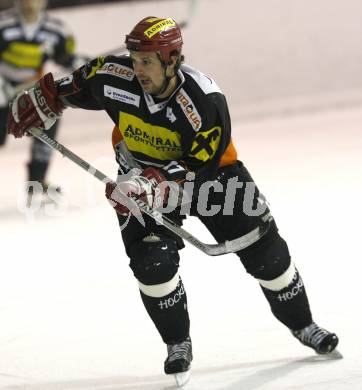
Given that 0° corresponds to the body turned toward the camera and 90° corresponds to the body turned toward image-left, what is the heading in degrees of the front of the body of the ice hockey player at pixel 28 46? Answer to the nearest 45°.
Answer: approximately 0°
